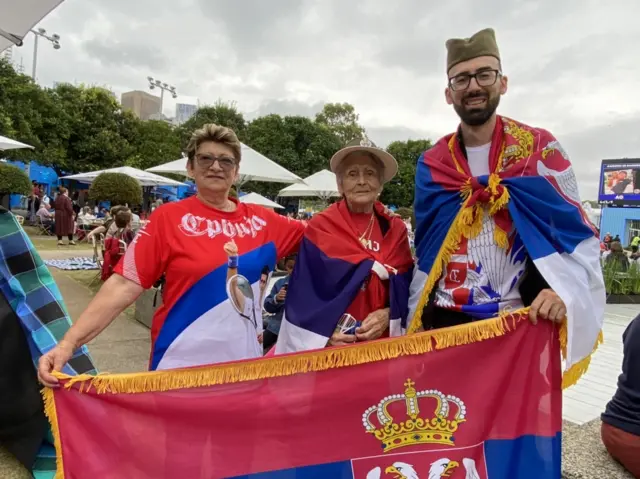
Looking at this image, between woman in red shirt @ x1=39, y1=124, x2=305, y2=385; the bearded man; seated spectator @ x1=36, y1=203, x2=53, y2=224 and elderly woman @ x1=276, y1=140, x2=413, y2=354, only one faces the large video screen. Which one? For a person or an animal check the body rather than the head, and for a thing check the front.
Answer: the seated spectator

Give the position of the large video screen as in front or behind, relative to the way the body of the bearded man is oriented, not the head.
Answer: behind

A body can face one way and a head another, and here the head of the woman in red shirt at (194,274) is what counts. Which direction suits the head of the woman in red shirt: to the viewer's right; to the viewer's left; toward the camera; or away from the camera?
toward the camera

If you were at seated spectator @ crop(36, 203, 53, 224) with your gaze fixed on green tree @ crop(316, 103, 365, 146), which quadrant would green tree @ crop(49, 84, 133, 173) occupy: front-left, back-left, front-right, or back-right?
front-left

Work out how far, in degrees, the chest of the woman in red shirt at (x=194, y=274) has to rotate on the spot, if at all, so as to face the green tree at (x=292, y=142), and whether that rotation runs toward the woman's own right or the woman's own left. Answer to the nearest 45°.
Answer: approximately 180°

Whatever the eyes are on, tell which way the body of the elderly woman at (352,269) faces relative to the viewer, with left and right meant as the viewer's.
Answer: facing the viewer

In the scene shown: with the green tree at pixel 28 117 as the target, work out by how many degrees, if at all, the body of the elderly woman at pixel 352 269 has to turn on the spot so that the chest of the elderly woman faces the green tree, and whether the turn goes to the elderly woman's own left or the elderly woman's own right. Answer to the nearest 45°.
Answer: approximately 135° to the elderly woman's own right

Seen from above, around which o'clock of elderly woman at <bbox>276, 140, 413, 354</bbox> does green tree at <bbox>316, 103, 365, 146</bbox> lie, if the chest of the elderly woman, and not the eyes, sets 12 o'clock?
The green tree is roughly at 6 o'clock from the elderly woman.

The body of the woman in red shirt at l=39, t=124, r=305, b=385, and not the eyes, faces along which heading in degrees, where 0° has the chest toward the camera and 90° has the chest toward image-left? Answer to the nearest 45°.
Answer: approximately 0°

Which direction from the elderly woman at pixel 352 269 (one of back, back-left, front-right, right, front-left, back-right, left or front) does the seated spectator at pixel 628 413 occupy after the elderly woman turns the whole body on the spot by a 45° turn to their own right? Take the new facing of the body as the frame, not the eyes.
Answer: back-left

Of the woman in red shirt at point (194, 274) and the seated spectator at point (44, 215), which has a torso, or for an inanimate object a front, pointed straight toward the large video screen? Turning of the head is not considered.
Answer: the seated spectator

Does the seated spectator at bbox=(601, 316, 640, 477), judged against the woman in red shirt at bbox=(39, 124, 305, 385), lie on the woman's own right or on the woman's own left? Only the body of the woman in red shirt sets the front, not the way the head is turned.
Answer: on the woman's own left

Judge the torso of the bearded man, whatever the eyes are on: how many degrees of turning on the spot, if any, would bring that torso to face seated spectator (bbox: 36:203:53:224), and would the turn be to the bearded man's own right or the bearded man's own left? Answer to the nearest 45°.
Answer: approximately 135° to the bearded man's own right

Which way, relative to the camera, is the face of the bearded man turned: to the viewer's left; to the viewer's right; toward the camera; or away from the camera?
toward the camera

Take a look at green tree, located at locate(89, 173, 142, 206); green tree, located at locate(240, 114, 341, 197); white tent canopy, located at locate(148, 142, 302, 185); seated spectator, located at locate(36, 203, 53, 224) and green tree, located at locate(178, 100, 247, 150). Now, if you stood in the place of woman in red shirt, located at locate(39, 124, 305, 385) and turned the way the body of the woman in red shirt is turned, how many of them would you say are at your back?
5

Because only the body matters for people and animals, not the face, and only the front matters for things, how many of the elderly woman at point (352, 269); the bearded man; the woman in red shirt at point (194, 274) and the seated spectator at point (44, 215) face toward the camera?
3

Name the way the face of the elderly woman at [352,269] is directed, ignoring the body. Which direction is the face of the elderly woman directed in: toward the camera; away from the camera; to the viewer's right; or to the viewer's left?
toward the camera

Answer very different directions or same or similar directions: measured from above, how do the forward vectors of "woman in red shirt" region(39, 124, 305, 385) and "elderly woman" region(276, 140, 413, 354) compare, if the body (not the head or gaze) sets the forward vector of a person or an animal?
same or similar directions

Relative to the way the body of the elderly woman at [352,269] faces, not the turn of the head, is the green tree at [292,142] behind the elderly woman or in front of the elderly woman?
behind

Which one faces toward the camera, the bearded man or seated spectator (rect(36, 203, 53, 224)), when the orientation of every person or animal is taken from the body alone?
the bearded man
